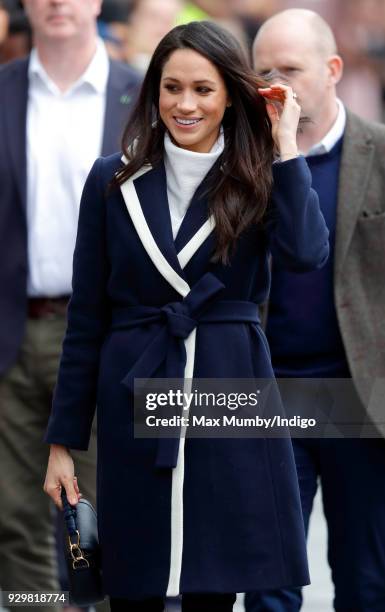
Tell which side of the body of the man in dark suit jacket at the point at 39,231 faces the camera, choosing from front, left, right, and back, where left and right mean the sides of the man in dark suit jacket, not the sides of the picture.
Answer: front

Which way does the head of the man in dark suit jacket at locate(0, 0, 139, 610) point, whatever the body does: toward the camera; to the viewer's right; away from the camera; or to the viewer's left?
toward the camera

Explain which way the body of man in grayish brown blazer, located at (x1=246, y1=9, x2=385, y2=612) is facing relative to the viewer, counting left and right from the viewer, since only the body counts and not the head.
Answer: facing the viewer and to the left of the viewer

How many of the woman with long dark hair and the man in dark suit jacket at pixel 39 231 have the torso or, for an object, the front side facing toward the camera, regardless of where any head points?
2

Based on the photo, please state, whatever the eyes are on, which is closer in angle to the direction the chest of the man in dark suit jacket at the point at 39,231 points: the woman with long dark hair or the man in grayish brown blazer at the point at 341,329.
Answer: the woman with long dark hair

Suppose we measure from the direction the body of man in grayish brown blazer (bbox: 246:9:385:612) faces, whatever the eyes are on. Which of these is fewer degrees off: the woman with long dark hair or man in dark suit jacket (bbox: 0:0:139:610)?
the woman with long dark hair

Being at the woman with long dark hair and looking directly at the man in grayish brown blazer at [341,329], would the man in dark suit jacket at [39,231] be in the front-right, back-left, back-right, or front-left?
front-left

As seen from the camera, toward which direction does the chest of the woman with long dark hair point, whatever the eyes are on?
toward the camera

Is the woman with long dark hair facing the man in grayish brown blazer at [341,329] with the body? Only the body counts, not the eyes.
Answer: no

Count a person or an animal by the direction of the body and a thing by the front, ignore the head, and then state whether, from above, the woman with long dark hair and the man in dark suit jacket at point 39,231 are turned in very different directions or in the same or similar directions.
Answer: same or similar directions

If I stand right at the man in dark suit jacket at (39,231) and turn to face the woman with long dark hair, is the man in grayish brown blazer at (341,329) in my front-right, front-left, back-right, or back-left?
front-left

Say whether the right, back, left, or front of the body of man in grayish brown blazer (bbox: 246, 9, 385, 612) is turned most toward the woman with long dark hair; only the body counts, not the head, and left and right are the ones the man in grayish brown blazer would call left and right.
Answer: front

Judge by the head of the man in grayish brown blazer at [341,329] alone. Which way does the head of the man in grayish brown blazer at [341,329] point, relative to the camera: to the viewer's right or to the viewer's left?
to the viewer's left
